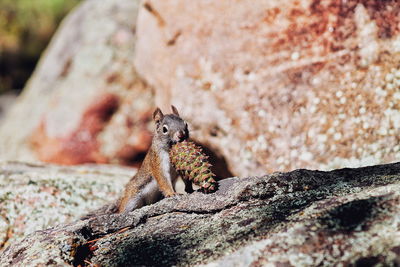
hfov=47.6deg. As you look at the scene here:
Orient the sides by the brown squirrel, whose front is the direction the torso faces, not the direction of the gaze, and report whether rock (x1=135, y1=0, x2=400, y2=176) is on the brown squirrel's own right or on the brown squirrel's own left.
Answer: on the brown squirrel's own left

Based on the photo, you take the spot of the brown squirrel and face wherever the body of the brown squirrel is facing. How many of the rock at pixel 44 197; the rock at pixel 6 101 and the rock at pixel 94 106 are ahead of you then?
0

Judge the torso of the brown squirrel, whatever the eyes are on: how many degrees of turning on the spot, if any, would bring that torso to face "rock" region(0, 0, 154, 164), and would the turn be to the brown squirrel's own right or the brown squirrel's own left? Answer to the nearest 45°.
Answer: approximately 135° to the brown squirrel's own left

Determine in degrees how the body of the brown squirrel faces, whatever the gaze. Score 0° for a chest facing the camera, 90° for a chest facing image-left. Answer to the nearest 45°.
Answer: approximately 315°

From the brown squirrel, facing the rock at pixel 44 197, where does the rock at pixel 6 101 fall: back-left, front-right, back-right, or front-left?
front-right

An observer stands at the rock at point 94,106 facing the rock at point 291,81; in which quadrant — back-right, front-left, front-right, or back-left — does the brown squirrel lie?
front-right

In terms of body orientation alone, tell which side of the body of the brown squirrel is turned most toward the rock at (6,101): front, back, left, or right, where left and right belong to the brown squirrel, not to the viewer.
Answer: back

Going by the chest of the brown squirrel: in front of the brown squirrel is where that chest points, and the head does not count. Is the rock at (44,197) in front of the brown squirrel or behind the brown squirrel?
behind
